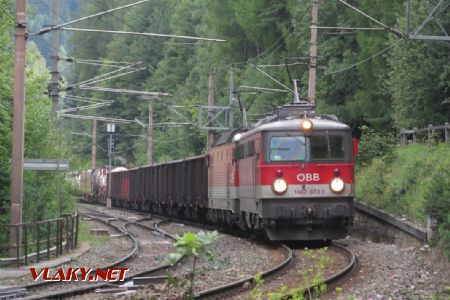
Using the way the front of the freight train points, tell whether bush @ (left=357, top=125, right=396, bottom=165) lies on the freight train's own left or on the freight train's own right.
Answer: on the freight train's own left

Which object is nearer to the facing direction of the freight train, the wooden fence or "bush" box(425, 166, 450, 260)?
the bush

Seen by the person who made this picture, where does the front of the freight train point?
facing the viewer and to the right of the viewer

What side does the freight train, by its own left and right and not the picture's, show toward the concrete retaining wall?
left

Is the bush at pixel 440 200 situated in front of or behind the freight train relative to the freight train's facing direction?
in front

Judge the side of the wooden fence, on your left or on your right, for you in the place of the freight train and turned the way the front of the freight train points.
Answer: on your left
